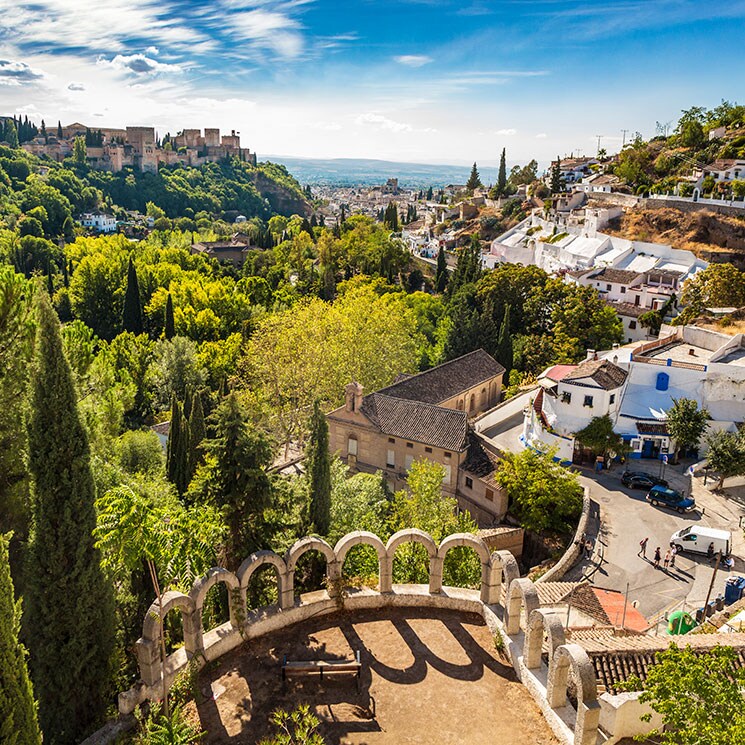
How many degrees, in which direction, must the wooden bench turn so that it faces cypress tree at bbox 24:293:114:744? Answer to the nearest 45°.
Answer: approximately 90° to its left

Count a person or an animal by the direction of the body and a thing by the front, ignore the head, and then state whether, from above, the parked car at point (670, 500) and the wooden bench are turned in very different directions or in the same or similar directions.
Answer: very different directions

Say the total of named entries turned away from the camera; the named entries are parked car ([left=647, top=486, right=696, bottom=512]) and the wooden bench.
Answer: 1

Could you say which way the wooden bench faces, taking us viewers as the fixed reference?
facing away from the viewer

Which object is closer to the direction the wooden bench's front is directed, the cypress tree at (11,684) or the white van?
the white van

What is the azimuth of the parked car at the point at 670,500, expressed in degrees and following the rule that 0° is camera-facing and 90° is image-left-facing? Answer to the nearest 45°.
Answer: approximately 315°

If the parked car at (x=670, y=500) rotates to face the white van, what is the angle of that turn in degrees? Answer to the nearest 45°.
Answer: approximately 45° to its right
